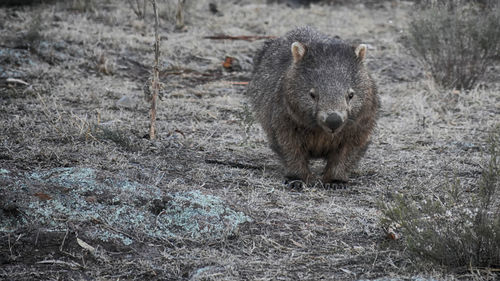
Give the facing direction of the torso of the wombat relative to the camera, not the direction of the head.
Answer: toward the camera

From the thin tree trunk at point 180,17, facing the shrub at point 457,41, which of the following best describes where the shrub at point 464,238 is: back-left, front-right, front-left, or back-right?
front-right

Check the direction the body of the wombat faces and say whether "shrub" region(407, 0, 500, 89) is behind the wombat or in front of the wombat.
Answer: behind

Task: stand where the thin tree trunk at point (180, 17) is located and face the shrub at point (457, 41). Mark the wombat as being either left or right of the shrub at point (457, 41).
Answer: right

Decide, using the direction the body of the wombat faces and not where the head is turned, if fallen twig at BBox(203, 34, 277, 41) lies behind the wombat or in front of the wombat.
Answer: behind

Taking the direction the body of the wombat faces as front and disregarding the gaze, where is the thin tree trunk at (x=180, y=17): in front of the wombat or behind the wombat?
behind

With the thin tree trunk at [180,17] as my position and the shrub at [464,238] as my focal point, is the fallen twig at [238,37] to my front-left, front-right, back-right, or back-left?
front-left

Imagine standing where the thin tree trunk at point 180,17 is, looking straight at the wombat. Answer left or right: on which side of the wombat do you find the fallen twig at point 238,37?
left
